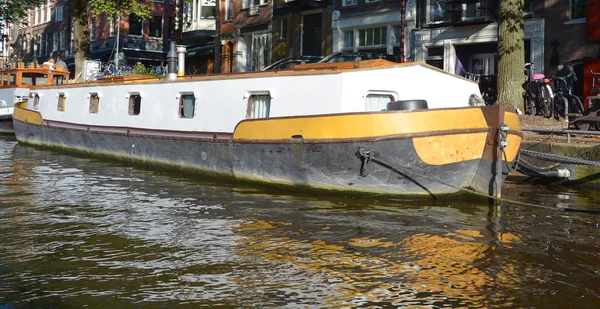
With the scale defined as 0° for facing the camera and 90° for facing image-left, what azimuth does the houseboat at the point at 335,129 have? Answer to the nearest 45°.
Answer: approximately 315°

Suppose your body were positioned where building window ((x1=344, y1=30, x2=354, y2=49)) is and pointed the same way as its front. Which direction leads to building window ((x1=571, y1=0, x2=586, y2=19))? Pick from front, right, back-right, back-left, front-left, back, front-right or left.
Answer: front-left

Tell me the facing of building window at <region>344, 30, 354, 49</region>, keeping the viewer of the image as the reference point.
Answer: facing the viewer

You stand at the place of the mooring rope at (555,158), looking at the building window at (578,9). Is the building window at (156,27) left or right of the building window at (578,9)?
left

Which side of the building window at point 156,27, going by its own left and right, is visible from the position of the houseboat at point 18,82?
front

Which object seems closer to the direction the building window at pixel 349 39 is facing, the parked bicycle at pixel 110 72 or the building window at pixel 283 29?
the parked bicycle

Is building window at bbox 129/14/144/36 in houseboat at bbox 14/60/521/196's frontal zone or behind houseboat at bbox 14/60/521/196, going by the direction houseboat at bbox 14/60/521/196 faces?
behind

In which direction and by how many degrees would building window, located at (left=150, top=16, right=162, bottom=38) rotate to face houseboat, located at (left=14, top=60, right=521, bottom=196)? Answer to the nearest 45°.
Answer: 0° — it already faces it

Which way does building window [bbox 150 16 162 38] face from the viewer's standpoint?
toward the camera

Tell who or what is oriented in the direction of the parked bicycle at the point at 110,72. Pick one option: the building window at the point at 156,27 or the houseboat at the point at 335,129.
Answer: the building window

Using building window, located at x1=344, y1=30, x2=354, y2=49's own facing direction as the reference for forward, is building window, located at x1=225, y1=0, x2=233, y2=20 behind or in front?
behind

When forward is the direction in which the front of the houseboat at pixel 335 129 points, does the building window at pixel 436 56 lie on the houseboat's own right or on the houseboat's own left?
on the houseboat's own left

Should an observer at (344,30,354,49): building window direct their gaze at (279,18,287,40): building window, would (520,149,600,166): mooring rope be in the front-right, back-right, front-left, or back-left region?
back-left

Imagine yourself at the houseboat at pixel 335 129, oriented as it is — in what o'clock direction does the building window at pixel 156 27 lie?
The building window is roughly at 7 o'clock from the houseboat.

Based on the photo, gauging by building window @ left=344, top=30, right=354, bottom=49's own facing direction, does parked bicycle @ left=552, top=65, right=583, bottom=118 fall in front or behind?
in front
